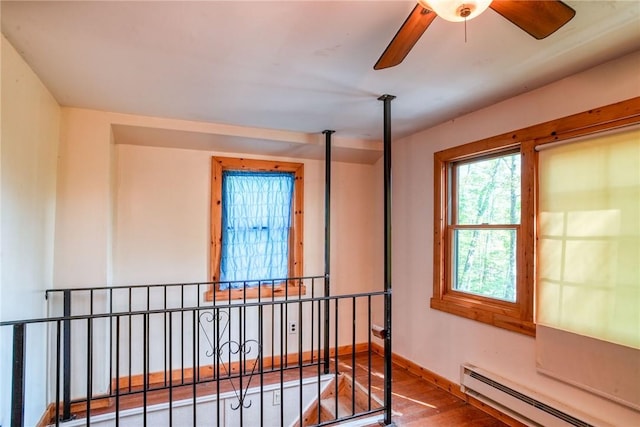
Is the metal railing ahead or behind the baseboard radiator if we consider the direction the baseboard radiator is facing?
ahead

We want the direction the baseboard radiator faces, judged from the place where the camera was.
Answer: facing the viewer and to the left of the viewer
